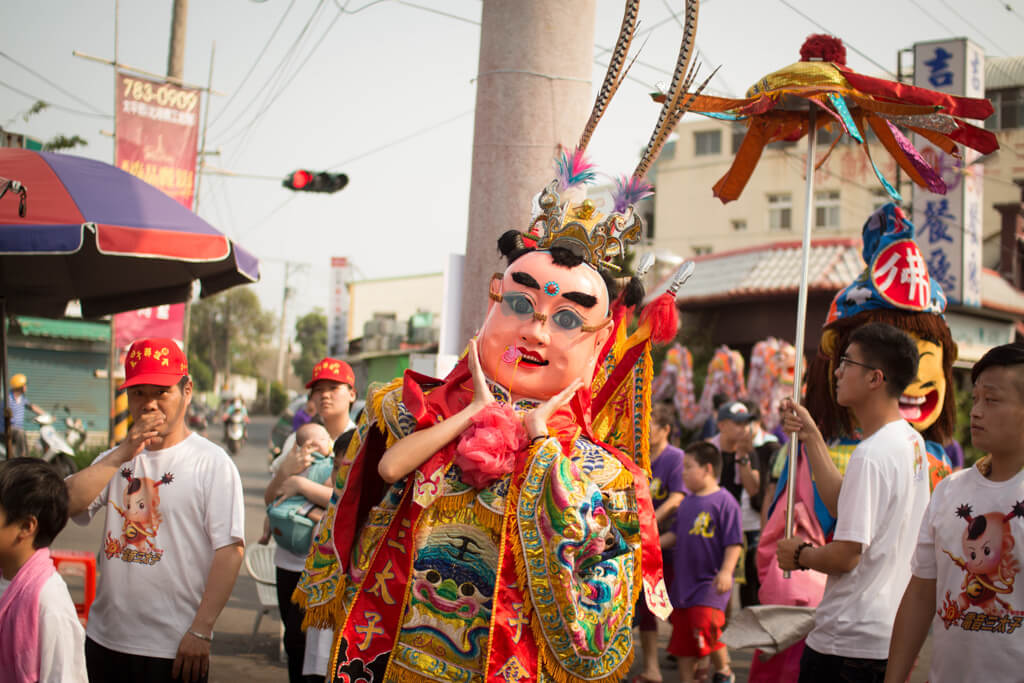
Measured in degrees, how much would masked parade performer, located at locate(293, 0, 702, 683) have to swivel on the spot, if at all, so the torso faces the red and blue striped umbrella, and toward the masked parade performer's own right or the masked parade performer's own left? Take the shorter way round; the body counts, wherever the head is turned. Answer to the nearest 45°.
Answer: approximately 135° to the masked parade performer's own right

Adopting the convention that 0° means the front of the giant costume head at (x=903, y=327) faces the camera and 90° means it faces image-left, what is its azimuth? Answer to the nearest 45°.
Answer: approximately 315°

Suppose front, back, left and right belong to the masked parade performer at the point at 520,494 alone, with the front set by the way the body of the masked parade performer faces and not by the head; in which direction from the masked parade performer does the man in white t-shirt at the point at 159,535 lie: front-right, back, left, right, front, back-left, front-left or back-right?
right

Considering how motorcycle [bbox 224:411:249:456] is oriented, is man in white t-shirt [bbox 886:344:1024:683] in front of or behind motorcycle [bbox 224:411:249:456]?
in front

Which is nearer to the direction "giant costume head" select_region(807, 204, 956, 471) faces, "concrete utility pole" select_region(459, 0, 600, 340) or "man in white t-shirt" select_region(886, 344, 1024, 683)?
the man in white t-shirt

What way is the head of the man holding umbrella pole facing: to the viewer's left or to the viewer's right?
to the viewer's left

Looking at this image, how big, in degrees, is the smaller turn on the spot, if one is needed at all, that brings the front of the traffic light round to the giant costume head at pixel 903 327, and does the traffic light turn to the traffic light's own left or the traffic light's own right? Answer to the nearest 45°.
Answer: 0° — it already faces it

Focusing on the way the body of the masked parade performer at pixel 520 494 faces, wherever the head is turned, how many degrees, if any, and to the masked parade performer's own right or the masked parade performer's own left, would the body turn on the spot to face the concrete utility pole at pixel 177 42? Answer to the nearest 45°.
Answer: approximately 135° to the masked parade performer's own right

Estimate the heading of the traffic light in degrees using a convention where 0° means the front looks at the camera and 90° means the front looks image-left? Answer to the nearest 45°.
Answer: approximately 0°
